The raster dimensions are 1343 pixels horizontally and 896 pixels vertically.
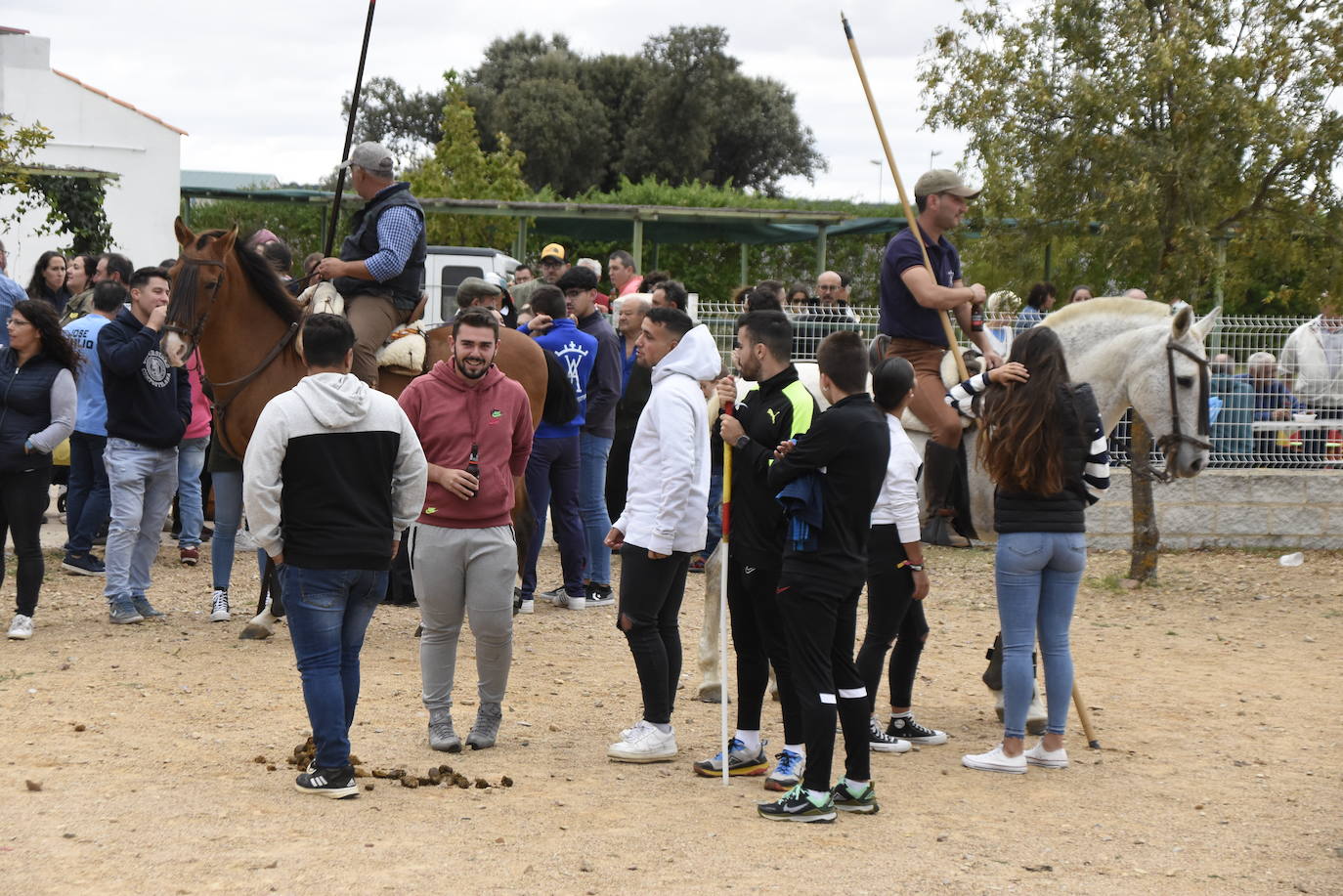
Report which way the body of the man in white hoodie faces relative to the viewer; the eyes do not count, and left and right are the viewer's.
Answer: facing to the left of the viewer

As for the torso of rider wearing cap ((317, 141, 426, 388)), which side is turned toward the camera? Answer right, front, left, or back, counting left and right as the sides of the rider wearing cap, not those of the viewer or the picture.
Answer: left

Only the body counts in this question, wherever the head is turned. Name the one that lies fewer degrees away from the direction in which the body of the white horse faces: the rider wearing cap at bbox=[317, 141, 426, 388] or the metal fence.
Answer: the metal fence

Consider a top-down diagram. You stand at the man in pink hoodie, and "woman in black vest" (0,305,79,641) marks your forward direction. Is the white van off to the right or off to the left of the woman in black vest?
right

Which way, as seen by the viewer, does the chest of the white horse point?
to the viewer's right
